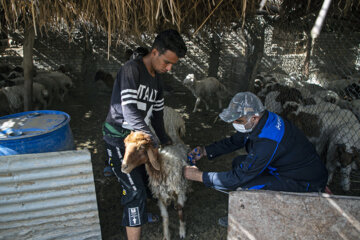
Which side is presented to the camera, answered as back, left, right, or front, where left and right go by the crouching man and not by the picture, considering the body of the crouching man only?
left

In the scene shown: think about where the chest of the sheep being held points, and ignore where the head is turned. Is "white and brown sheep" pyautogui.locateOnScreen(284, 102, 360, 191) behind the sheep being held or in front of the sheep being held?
behind

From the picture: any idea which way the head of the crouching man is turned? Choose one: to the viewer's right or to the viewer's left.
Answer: to the viewer's left

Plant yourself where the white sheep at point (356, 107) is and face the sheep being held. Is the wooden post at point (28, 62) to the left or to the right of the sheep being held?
right

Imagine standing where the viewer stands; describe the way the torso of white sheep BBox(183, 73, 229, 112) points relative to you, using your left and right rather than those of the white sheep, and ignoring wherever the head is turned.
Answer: facing to the left of the viewer

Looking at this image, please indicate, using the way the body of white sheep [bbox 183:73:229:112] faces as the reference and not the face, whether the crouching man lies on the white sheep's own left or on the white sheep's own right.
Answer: on the white sheep's own left

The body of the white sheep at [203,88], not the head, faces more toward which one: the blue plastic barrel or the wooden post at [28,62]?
the wooden post

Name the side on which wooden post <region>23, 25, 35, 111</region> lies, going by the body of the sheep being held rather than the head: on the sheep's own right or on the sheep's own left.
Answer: on the sheep's own right

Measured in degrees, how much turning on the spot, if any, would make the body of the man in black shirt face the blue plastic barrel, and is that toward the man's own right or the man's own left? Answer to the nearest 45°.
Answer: approximately 135° to the man's own right

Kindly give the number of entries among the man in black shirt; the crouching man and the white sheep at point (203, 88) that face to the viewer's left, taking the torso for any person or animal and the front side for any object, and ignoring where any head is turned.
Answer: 2

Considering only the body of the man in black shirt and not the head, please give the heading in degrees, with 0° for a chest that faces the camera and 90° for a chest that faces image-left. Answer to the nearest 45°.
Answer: approximately 315°
